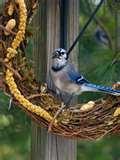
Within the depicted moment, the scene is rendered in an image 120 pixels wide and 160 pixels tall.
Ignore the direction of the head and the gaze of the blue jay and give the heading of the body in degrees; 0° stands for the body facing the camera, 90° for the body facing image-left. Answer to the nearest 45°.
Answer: approximately 45°
